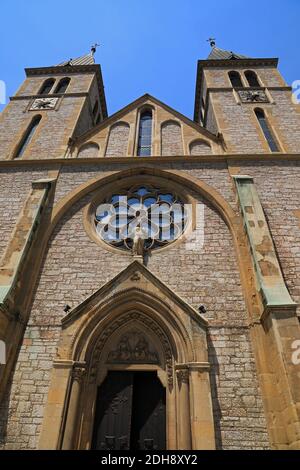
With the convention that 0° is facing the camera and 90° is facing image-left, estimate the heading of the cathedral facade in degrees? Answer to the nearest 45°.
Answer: approximately 0°
